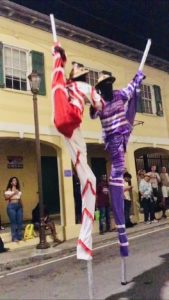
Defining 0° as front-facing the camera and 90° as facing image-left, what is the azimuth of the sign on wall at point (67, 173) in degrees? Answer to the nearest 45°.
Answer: approximately 0°

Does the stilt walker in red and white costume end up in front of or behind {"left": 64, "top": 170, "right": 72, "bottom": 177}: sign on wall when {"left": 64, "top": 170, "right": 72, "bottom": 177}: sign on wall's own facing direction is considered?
in front

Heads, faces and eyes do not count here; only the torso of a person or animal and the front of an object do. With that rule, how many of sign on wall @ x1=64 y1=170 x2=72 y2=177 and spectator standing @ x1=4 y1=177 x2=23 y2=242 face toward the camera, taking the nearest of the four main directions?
2

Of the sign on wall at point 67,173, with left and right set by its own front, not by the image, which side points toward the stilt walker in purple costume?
front

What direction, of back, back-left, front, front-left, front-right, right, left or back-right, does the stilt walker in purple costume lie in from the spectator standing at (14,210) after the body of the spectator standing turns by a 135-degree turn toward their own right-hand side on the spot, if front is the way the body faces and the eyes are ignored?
back-left

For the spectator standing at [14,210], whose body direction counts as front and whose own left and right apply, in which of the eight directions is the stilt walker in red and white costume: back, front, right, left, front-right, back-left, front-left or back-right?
front

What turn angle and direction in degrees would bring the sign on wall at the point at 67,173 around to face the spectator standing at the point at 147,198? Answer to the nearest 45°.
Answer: approximately 90° to its left

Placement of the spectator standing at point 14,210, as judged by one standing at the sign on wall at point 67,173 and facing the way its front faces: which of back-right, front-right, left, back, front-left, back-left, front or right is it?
front-right

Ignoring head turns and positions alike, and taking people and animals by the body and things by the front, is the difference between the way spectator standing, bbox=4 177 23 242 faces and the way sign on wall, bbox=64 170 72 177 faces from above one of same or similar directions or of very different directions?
same or similar directions

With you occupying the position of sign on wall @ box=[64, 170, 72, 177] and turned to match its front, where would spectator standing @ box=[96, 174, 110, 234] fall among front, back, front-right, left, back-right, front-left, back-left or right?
left

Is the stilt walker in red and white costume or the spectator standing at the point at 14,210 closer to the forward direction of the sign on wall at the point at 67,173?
the stilt walker in red and white costume

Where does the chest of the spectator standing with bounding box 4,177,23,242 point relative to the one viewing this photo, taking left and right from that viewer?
facing the viewer

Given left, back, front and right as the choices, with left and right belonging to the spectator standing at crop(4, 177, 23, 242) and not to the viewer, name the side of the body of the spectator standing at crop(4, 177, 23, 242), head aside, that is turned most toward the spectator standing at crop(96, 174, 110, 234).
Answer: left
